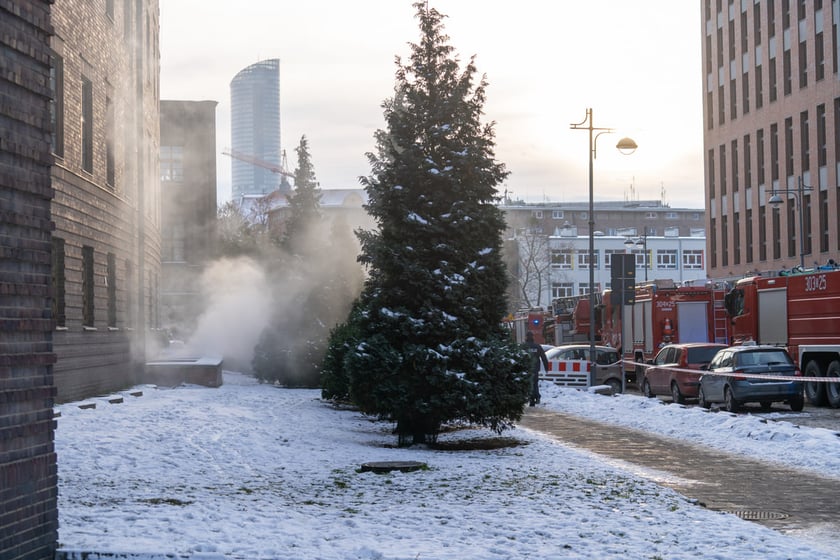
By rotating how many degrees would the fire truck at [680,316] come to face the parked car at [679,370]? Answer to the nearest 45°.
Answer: approximately 135° to its left

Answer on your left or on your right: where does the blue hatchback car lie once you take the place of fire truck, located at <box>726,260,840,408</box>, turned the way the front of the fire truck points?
on your left

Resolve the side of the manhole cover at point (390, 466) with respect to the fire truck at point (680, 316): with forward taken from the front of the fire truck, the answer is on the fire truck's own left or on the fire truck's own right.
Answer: on the fire truck's own left

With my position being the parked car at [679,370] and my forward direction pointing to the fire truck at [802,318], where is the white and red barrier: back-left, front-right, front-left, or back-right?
back-left

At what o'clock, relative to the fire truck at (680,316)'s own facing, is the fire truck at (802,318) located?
the fire truck at (802,318) is roughly at 7 o'clock from the fire truck at (680,316).

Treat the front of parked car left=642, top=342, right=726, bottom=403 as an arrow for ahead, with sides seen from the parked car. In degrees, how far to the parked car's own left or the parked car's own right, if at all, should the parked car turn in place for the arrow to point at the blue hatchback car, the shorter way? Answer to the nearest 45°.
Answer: approximately 135° to the parked car's own left

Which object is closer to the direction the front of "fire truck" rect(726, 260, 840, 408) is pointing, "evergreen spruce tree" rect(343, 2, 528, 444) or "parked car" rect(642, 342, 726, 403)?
the parked car
